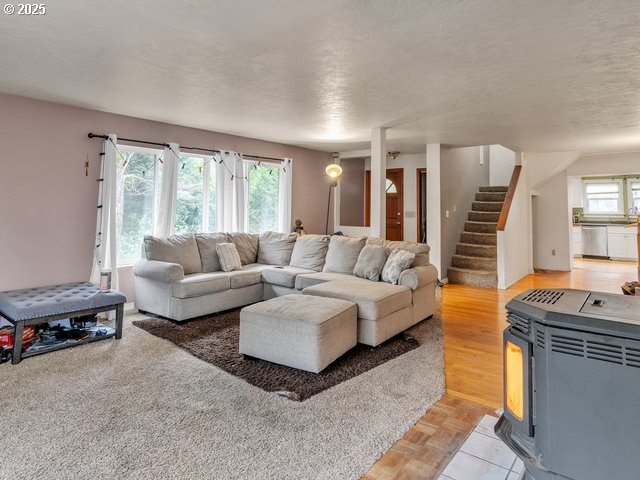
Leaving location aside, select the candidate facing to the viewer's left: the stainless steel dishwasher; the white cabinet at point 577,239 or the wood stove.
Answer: the wood stove

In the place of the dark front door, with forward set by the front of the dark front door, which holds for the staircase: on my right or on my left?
on my left

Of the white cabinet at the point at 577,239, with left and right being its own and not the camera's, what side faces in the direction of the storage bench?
front

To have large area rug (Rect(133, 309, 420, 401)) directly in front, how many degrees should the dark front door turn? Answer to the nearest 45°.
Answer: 0° — it already faces it

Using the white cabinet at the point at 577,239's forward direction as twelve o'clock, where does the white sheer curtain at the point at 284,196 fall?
The white sheer curtain is roughly at 1 o'clock from the white cabinet.

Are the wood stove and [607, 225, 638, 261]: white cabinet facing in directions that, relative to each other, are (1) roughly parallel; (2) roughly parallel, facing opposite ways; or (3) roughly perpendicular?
roughly perpendicular

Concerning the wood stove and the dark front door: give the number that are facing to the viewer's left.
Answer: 1

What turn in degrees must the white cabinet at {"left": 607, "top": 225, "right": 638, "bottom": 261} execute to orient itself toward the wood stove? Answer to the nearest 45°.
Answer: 0° — it already faces it

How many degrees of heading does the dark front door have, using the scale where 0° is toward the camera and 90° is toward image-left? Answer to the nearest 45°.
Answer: approximately 0°

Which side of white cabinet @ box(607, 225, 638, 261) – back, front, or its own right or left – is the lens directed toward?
front

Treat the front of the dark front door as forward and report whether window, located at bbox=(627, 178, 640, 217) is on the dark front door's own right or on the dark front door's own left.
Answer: on the dark front door's own left

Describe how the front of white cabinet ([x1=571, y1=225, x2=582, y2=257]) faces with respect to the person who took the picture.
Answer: facing the viewer

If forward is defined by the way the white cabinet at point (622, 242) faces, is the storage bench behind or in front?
in front

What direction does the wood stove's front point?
to the viewer's left

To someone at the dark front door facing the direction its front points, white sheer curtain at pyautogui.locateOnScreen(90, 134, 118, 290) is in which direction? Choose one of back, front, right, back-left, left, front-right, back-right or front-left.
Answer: front-right

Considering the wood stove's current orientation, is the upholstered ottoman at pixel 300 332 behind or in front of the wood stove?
in front
